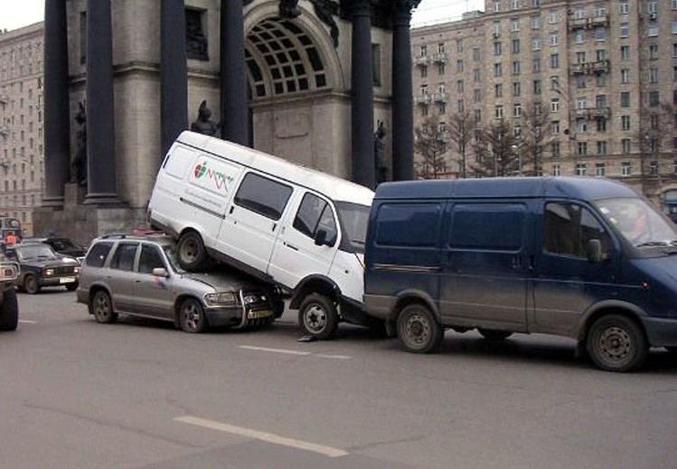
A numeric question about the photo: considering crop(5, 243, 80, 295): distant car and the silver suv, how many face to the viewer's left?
0

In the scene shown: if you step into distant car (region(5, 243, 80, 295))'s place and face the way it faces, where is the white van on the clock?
The white van is roughly at 1 o'clock from the distant car.

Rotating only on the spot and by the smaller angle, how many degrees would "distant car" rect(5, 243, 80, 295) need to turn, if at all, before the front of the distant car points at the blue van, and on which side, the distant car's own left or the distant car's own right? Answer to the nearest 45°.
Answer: approximately 45° to the distant car's own right

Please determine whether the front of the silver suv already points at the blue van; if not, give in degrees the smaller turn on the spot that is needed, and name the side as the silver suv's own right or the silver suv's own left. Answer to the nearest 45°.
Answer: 0° — it already faces it

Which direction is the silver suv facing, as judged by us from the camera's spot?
facing the viewer and to the right of the viewer

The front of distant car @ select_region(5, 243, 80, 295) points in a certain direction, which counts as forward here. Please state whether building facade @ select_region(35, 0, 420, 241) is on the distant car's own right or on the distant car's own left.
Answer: on the distant car's own left

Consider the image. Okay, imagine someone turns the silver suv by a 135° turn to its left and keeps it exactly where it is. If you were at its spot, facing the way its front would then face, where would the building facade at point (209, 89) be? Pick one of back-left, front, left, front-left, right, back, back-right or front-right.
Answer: front

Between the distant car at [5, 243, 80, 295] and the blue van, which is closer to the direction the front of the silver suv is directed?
the blue van

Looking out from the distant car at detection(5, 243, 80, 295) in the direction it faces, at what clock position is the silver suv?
The silver suv is roughly at 1 o'clock from the distant car.

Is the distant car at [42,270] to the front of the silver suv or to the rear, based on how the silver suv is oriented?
to the rear

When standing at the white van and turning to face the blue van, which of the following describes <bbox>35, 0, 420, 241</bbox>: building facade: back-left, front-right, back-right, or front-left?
back-left
